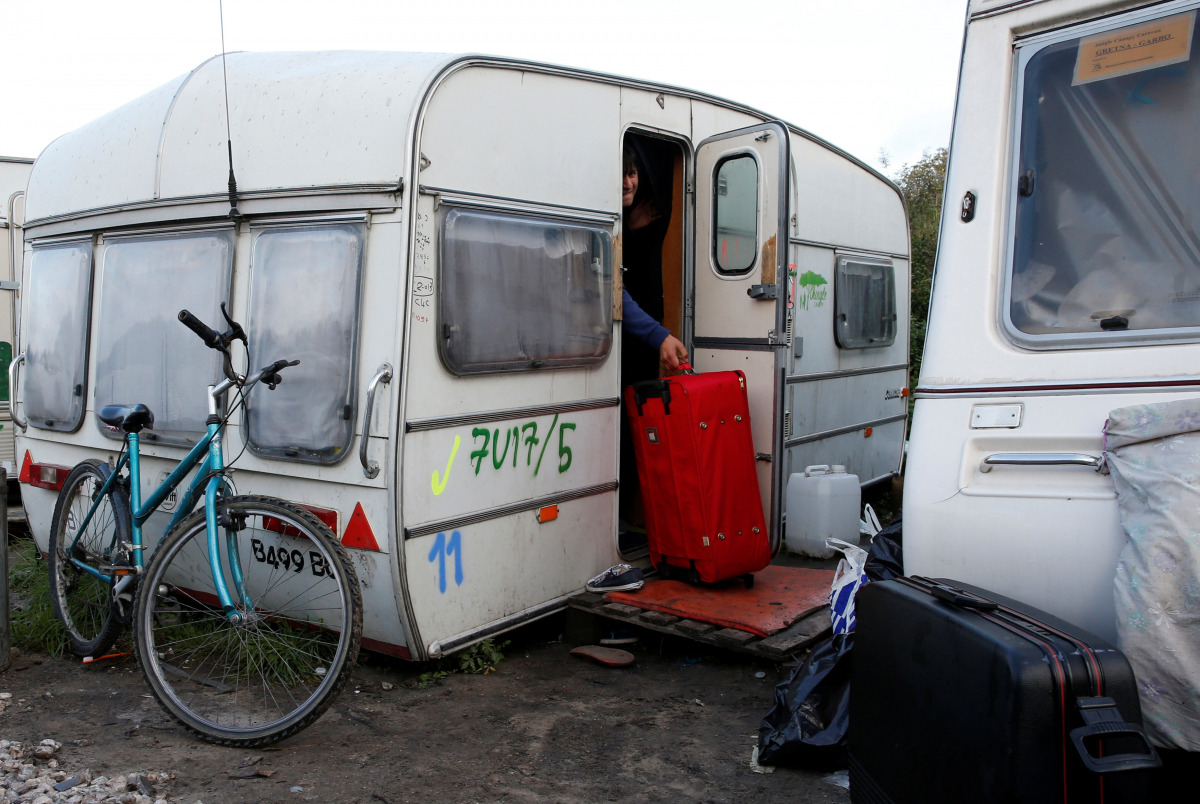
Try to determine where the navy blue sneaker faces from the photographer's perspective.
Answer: facing to the left of the viewer

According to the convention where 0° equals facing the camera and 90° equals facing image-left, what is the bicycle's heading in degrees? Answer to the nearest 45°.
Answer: approximately 315°

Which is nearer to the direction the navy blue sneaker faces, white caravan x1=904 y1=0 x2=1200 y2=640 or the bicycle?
the bicycle

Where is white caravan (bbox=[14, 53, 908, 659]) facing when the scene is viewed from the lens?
facing away from the viewer and to the right of the viewer

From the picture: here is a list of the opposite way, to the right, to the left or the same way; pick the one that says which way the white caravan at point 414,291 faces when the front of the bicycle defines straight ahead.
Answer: to the left

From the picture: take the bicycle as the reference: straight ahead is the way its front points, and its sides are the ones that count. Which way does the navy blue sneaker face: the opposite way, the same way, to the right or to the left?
the opposite way

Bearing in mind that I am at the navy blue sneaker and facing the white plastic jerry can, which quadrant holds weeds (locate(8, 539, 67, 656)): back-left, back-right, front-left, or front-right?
back-left
